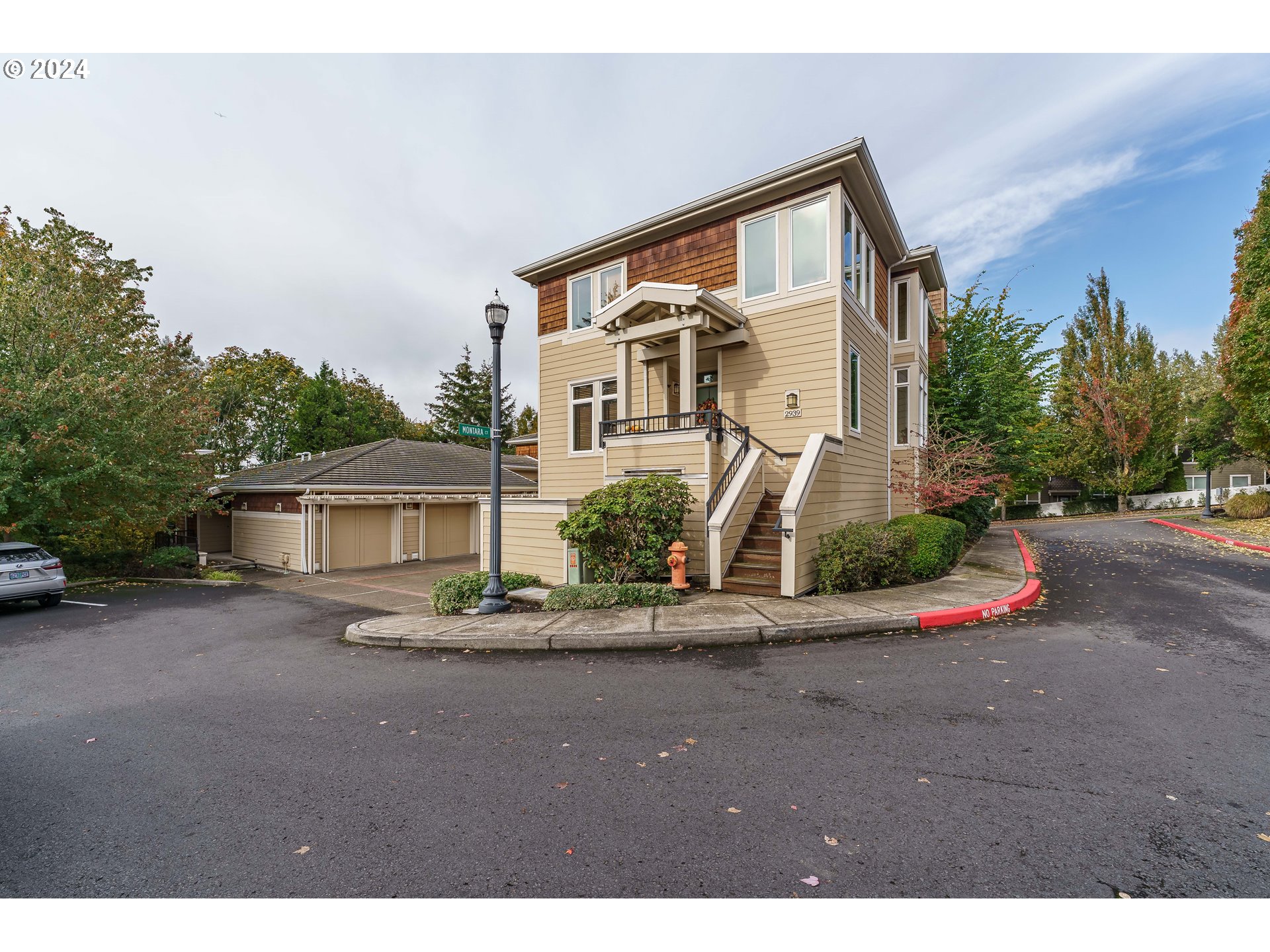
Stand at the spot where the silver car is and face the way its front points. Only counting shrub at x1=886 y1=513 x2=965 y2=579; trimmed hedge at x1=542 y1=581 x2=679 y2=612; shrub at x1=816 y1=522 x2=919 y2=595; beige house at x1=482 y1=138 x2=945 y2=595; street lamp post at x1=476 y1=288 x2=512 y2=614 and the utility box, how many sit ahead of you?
0

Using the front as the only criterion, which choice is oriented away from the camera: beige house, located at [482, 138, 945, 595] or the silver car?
the silver car

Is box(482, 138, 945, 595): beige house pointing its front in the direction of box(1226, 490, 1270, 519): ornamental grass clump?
no

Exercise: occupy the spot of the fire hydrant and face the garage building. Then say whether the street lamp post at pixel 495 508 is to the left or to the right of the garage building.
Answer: left

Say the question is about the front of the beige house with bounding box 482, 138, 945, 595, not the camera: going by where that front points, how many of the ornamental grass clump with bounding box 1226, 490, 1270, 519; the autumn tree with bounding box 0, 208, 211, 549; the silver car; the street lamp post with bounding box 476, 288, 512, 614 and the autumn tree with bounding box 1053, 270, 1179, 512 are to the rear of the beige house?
2

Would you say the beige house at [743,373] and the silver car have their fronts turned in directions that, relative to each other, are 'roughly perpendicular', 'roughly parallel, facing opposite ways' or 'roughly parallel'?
roughly perpendicular

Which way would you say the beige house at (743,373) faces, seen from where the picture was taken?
facing the viewer and to the left of the viewer

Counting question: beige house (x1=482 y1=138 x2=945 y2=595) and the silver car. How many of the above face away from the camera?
1

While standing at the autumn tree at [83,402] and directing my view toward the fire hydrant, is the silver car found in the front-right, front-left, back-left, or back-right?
front-right

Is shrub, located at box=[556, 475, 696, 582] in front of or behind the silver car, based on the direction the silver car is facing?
behind

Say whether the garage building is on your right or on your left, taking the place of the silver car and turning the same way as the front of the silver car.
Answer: on your right

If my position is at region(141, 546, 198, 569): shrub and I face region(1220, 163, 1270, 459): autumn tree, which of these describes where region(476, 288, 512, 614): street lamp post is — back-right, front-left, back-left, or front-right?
front-right

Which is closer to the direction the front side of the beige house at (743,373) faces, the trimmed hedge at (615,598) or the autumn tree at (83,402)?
the trimmed hedge

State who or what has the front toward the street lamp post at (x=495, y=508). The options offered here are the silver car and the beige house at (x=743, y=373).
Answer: the beige house

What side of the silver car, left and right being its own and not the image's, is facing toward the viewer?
back
